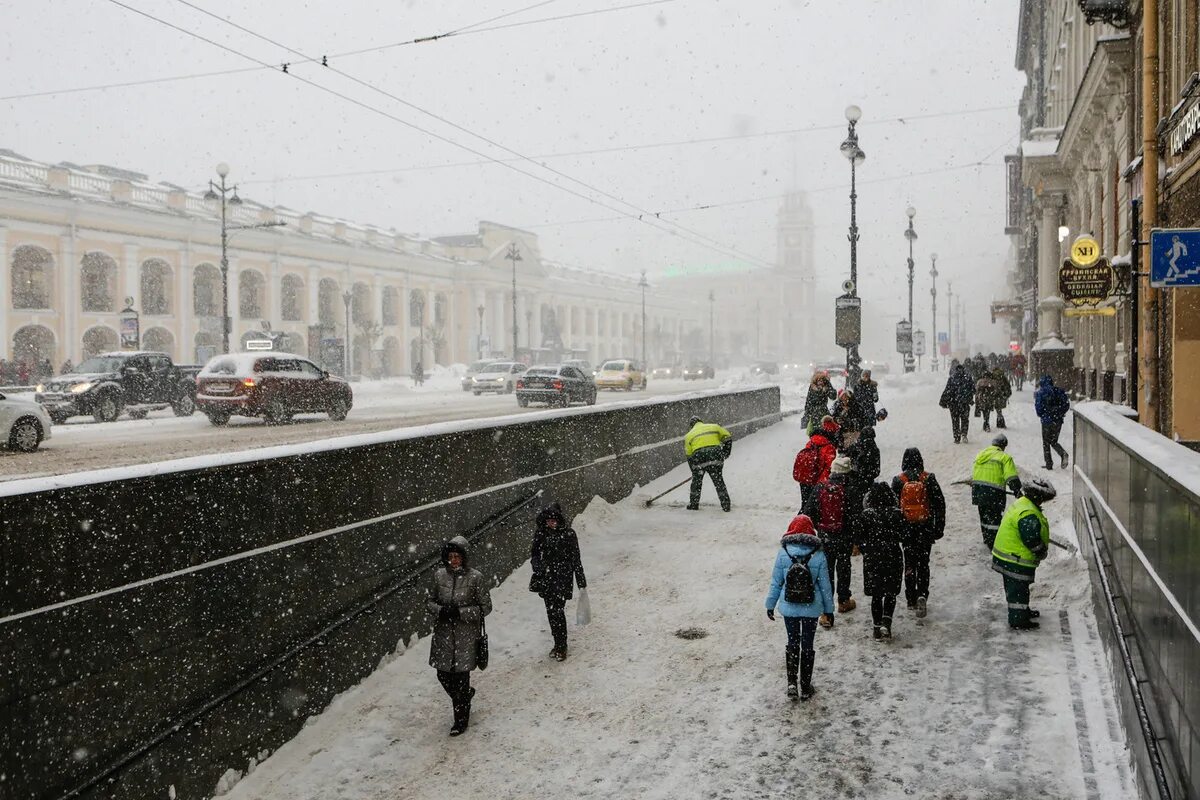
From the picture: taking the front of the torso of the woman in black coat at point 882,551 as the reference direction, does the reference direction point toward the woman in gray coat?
no

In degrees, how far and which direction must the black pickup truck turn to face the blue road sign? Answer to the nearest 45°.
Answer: approximately 90° to its left

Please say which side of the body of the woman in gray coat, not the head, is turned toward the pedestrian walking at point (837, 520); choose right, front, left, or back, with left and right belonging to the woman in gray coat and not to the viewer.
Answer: left

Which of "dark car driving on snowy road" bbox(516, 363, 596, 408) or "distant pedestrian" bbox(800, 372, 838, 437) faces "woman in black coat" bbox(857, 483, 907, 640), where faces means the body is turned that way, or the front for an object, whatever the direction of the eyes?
the distant pedestrian

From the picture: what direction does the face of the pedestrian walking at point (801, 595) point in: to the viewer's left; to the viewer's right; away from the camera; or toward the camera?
away from the camera

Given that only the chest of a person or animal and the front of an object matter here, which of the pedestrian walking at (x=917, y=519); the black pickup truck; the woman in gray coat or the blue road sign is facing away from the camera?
the pedestrian walking

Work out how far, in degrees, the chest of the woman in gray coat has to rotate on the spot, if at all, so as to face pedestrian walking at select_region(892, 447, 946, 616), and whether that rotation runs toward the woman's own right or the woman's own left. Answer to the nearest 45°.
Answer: approximately 90° to the woman's own left

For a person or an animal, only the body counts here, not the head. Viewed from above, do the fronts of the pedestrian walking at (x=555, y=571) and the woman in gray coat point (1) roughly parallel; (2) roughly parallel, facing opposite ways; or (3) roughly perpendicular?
roughly parallel

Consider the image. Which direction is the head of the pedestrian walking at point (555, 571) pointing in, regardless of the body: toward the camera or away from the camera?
toward the camera

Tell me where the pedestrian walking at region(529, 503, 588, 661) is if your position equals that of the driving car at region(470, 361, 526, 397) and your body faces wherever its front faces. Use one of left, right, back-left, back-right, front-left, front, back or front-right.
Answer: front-left

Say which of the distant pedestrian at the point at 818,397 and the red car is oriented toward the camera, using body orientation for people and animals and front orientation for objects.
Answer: the distant pedestrian

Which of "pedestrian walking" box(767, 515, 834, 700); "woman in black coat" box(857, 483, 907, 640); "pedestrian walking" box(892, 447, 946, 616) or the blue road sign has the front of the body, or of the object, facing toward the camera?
the blue road sign

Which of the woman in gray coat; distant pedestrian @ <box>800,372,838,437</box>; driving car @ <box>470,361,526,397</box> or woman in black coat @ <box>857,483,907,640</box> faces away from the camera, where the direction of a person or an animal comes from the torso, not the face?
the woman in black coat

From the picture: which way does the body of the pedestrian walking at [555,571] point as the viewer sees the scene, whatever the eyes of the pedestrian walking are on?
toward the camera

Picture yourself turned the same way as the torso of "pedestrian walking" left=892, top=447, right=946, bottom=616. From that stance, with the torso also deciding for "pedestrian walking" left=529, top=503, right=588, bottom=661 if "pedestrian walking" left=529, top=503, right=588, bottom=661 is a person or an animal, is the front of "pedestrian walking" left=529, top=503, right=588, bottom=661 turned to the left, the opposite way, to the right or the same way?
the opposite way

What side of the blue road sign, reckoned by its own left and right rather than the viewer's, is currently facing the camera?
front

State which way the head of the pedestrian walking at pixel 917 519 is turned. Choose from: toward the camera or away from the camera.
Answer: away from the camera

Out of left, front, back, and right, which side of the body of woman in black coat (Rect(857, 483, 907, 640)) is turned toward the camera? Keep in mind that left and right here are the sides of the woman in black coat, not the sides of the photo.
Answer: back
